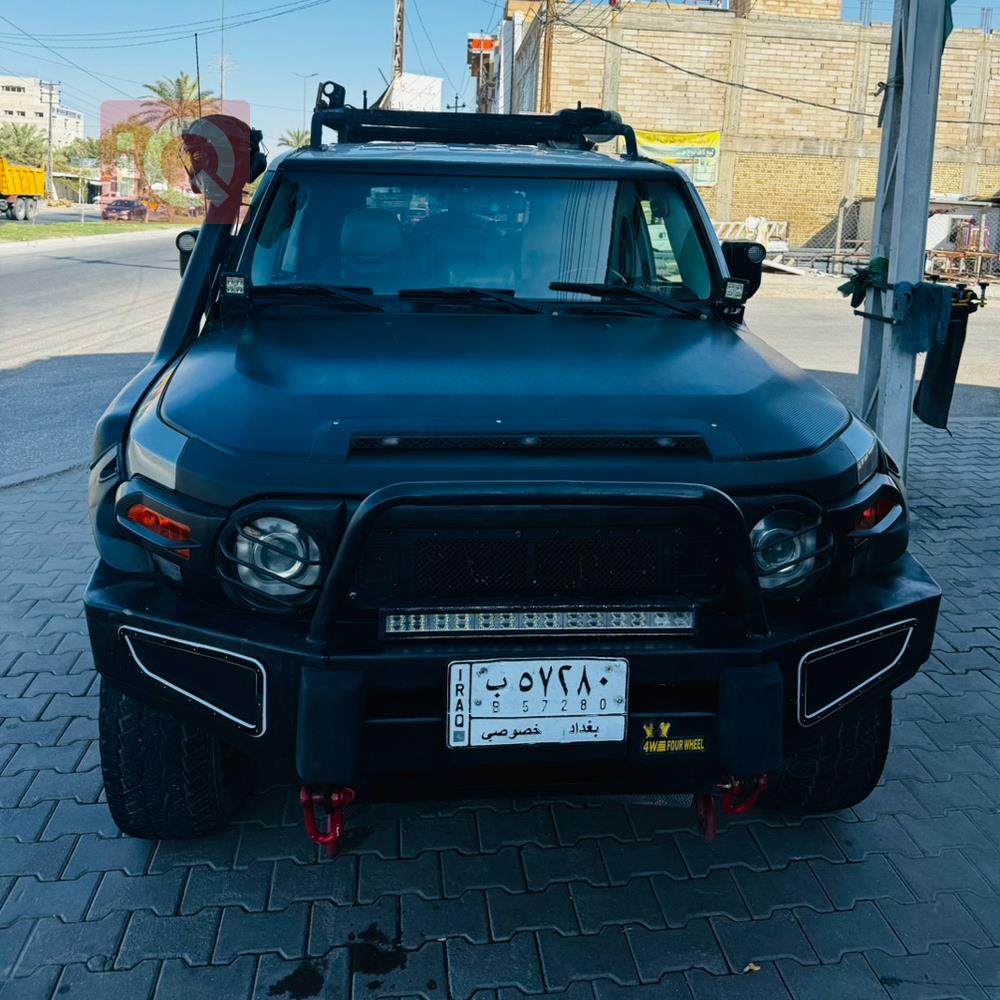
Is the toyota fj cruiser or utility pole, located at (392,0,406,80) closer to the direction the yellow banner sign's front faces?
the toyota fj cruiser

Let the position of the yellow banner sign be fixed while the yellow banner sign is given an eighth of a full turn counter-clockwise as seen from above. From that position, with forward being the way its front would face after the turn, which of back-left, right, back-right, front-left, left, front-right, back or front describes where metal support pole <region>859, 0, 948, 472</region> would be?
front-right

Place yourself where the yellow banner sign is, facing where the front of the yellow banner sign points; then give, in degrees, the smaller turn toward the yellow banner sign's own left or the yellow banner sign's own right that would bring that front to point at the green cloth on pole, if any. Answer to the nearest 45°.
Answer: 0° — it already faces it

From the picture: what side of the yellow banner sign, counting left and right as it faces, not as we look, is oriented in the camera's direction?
front

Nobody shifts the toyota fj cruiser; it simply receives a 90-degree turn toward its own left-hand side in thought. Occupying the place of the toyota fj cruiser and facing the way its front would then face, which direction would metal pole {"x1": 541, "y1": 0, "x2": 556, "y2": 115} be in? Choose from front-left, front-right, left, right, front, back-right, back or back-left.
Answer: left

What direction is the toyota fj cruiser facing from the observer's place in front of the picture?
facing the viewer

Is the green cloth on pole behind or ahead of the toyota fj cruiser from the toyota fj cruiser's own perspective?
behind

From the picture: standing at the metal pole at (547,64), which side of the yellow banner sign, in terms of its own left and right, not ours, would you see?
right

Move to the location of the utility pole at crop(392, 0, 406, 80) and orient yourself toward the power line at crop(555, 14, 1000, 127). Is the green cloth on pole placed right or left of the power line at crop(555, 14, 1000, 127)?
right

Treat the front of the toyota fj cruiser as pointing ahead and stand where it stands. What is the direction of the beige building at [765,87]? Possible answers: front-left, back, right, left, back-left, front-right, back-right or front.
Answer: back

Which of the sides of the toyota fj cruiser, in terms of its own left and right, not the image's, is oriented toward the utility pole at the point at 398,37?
back

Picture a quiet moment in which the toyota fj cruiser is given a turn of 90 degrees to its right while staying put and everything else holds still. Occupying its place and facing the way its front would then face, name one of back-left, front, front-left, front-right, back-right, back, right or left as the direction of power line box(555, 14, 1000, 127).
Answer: right

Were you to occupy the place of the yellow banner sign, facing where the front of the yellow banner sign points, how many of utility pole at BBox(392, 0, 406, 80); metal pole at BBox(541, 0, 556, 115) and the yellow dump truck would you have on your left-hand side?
0

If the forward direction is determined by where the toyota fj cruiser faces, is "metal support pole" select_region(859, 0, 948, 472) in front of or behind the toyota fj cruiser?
behind

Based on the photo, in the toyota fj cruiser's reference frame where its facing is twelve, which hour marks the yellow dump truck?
The yellow dump truck is roughly at 5 o'clock from the toyota fj cruiser.

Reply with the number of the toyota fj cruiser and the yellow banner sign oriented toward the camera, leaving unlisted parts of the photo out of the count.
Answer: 2

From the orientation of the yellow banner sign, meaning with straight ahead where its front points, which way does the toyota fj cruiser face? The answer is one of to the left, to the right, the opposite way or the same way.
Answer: the same way
